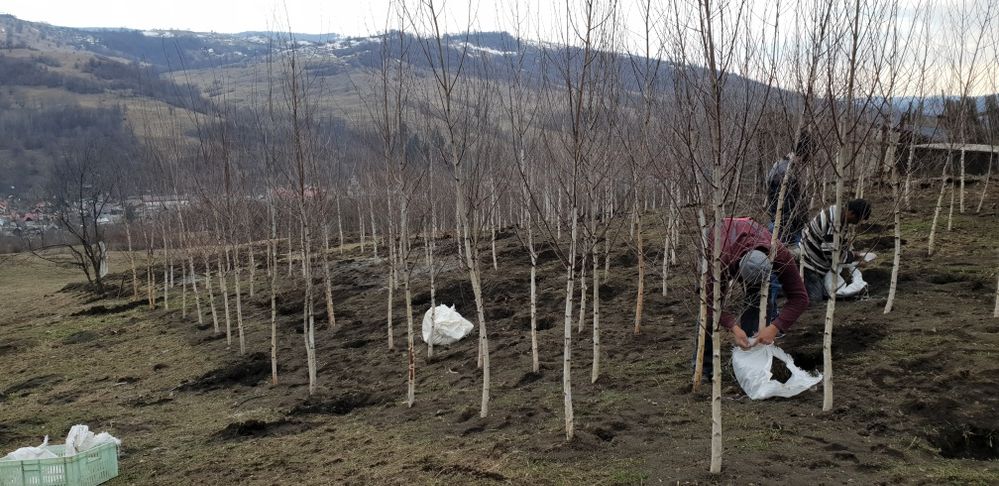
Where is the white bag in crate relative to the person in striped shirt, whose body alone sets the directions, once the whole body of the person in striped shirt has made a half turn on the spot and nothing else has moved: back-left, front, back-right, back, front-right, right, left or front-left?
front-left

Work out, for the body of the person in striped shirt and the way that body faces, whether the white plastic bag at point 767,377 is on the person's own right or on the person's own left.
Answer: on the person's own right

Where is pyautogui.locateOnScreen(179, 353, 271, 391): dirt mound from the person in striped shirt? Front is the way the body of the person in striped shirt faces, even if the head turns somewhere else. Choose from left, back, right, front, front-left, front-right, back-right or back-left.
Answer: back

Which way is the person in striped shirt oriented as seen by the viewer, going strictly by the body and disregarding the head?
to the viewer's right

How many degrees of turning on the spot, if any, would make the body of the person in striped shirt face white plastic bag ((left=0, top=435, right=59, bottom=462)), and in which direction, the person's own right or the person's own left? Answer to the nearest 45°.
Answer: approximately 135° to the person's own right

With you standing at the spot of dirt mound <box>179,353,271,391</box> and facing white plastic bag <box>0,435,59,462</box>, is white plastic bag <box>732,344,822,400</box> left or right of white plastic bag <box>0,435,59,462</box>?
left

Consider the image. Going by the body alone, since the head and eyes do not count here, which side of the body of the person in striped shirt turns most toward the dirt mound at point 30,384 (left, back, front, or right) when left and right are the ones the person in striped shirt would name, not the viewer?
back
